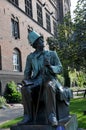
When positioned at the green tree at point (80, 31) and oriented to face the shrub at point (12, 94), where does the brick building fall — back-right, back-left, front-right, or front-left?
front-right

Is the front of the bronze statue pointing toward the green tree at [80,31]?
no

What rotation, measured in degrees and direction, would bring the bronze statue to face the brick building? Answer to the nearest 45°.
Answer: approximately 180°

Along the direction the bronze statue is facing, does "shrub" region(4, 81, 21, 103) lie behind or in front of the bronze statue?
behind

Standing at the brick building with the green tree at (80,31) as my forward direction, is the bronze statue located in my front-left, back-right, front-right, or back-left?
front-right

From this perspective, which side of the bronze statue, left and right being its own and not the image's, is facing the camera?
front
